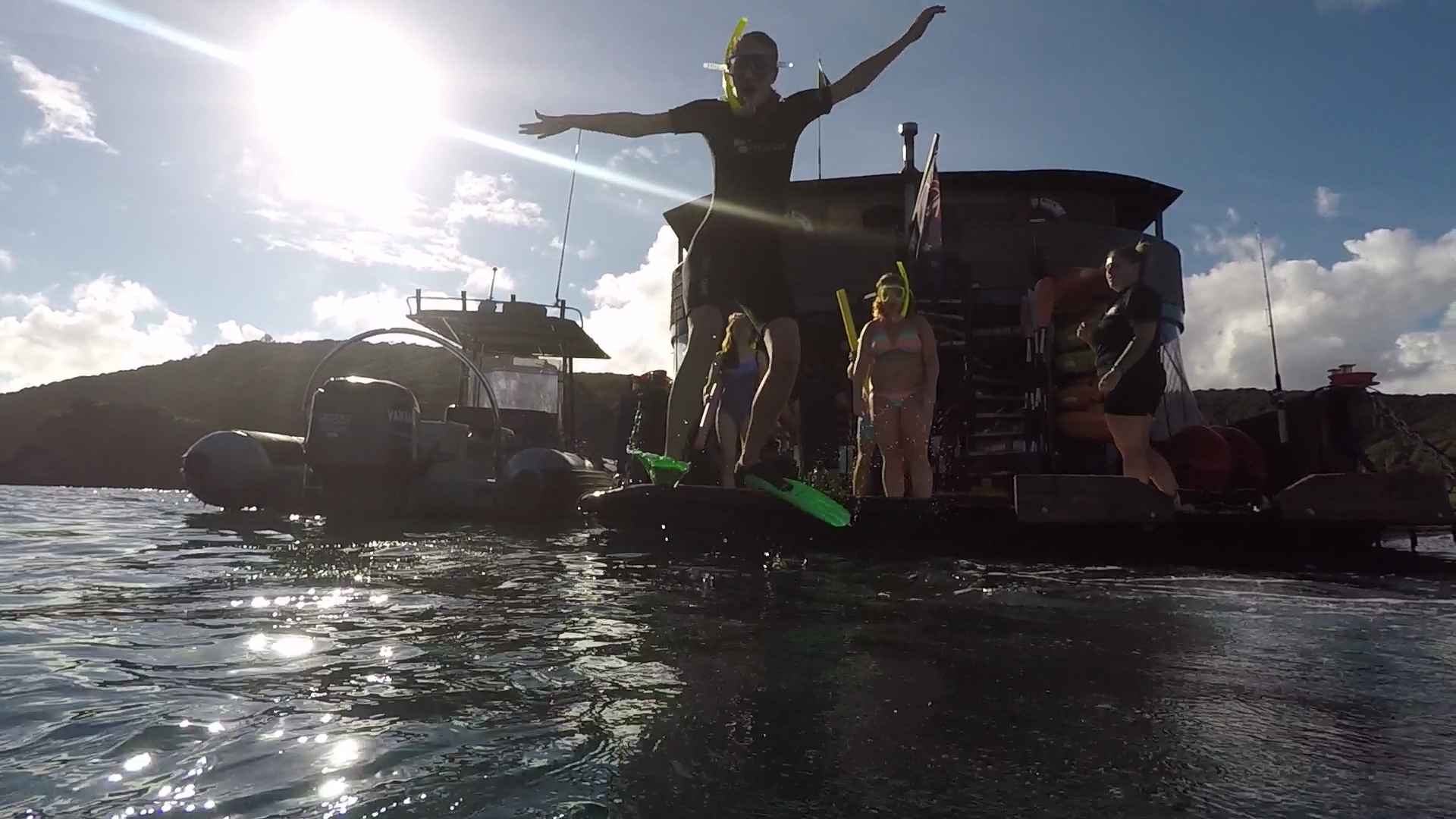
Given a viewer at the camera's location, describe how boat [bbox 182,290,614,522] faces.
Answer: facing away from the viewer and to the right of the viewer

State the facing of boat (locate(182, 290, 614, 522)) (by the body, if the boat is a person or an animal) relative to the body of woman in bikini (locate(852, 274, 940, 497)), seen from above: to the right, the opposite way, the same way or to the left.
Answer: the opposite way

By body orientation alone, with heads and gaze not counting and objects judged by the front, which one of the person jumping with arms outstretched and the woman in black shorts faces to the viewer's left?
the woman in black shorts

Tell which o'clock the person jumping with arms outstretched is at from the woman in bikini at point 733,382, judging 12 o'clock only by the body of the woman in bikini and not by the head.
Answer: The person jumping with arms outstretched is roughly at 12 o'clock from the woman in bikini.

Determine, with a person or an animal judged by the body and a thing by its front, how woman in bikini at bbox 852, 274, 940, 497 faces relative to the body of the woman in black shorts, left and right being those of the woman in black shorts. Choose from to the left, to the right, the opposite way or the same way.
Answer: to the left

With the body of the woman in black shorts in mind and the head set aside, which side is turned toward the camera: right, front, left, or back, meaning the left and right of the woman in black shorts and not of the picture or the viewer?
left

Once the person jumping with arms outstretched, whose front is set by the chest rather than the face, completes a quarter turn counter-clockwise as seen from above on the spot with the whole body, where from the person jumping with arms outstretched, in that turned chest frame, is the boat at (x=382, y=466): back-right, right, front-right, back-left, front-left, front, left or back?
back-left

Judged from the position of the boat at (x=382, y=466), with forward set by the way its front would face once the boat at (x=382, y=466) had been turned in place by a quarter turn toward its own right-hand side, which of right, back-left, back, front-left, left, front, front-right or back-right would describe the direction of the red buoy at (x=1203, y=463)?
front

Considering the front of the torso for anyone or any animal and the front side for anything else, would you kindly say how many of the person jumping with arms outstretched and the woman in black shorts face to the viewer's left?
1
